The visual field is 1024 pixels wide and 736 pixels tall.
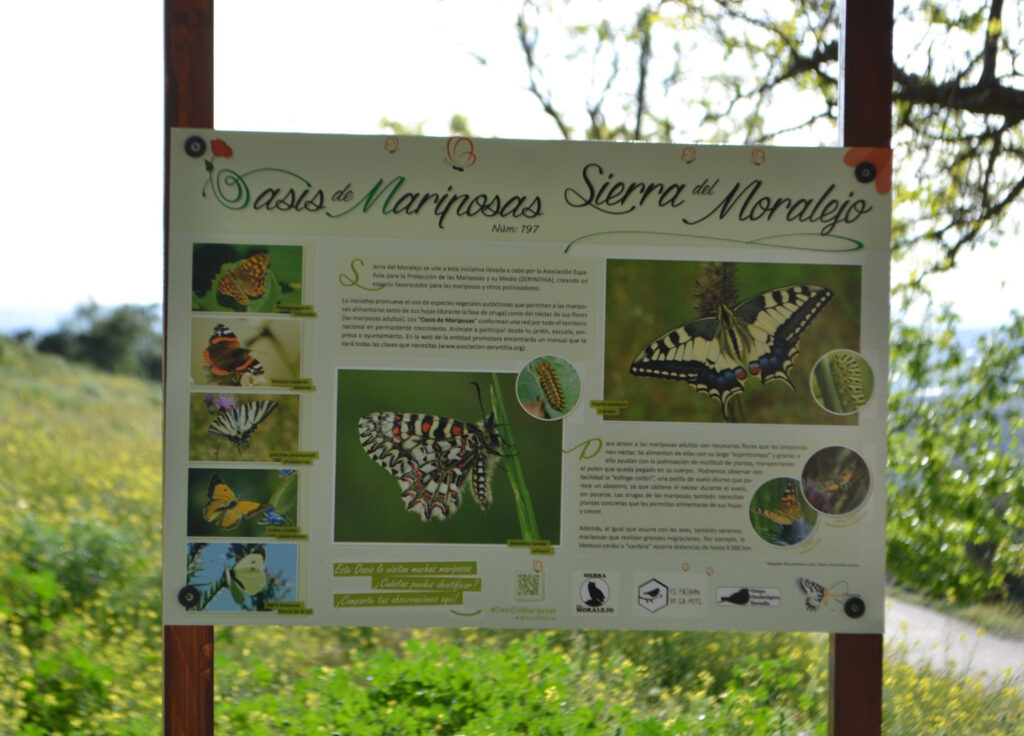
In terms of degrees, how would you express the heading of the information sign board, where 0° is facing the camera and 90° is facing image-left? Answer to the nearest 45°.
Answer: approximately 0°
